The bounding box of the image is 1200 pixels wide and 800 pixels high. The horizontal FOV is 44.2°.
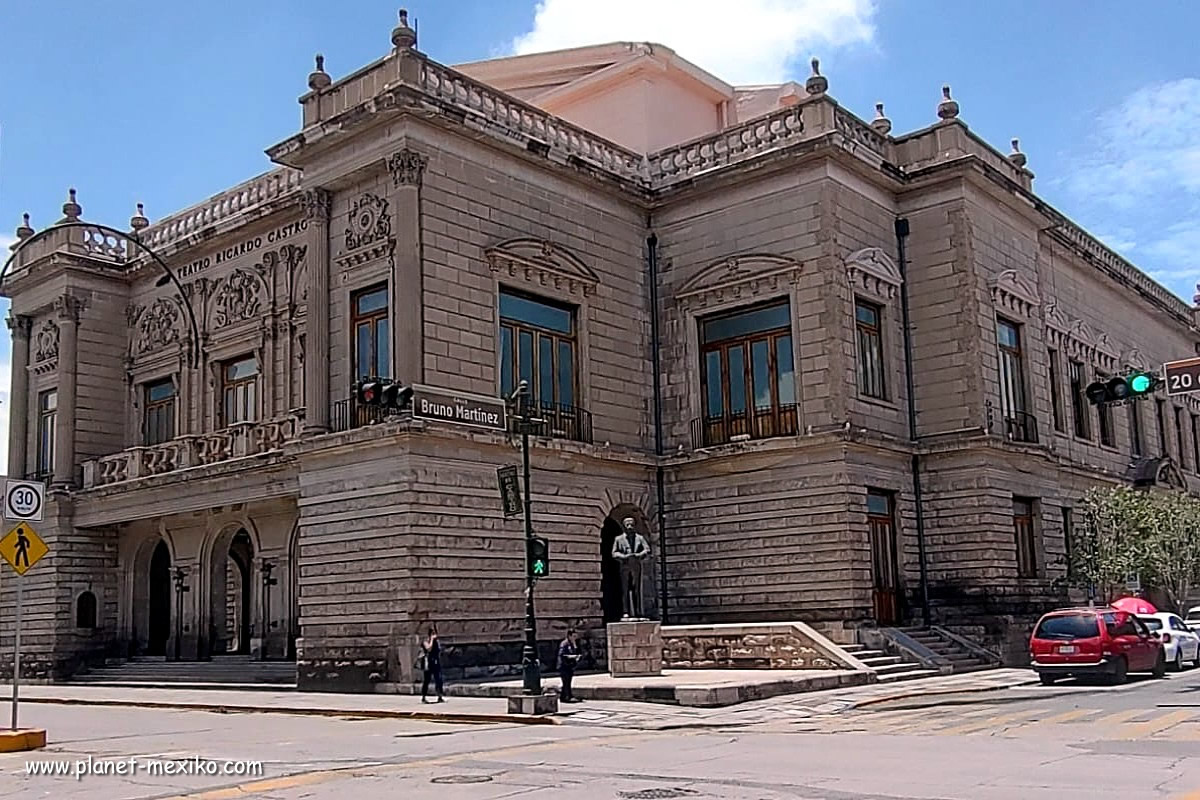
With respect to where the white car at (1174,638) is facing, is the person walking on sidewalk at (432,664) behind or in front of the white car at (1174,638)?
behind

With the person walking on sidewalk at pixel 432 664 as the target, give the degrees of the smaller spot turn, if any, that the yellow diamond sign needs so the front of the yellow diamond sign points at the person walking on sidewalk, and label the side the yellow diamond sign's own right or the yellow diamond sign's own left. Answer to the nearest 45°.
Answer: approximately 135° to the yellow diamond sign's own left

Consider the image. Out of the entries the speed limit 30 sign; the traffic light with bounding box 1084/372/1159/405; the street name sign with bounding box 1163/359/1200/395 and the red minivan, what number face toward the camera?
3

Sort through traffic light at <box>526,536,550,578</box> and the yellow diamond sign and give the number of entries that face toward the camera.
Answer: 2

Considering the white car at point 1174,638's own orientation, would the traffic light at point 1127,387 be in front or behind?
behind

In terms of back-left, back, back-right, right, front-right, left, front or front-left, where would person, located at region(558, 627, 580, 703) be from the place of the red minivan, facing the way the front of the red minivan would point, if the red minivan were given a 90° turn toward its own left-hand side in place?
left

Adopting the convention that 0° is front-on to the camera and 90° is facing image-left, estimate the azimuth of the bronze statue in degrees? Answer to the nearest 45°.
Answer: approximately 0°

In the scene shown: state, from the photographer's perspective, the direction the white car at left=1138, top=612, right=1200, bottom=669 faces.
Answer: facing away from the viewer and to the right of the viewer

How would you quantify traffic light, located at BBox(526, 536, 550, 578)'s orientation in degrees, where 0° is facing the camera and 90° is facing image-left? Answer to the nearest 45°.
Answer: approximately 0°

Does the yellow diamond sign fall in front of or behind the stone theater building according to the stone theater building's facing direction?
in front

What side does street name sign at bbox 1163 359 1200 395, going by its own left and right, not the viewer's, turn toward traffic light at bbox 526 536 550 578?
right
